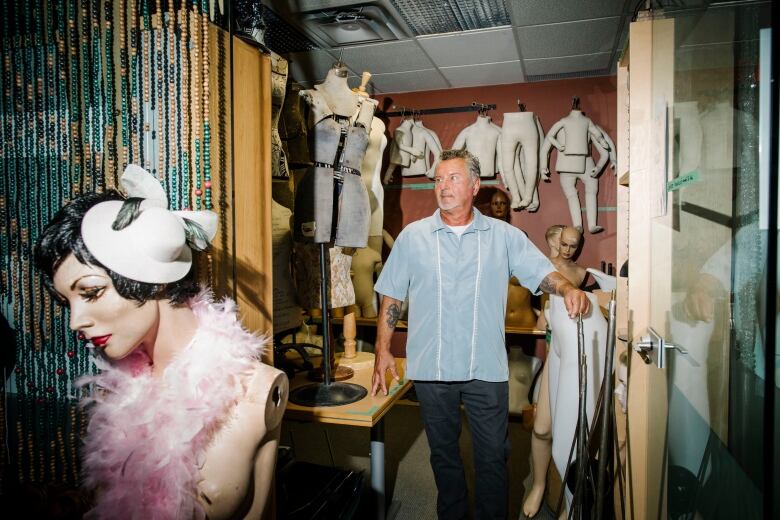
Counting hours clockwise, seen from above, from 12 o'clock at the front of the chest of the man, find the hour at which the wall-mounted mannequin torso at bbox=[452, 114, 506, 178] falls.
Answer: The wall-mounted mannequin torso is roughly at 6 o'clock from the man.

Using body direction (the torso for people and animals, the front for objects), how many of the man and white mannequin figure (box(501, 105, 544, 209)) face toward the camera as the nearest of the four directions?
2

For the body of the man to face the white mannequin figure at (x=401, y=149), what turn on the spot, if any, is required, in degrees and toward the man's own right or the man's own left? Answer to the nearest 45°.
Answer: approximately 180°

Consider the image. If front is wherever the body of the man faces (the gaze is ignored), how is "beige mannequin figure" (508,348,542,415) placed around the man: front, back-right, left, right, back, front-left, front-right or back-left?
back

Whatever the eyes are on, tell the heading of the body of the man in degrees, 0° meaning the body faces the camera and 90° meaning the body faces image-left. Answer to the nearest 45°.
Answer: approximately 0°
